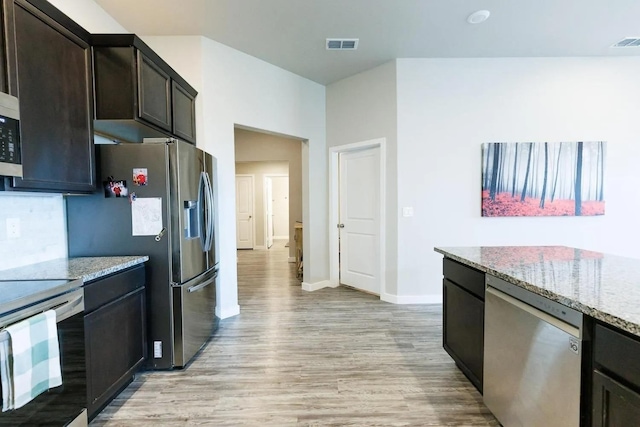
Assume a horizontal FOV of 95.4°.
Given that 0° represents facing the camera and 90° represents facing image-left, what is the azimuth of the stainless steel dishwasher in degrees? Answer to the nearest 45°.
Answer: approximately 45°

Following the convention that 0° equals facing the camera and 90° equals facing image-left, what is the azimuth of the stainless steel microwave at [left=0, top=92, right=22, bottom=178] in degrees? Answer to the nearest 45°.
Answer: approximately 315°

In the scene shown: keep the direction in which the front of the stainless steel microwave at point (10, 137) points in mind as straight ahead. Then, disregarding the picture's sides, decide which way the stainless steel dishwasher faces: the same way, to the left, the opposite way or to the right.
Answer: the opposite way

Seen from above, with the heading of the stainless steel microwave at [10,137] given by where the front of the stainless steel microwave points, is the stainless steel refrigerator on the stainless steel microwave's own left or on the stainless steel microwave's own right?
on the stainless steel microwave's own left

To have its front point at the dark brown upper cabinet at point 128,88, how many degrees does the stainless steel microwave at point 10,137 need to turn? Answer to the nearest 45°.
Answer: approximately 90° to its left

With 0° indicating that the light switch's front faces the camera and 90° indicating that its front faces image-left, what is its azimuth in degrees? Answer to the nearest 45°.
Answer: approximately 0°
